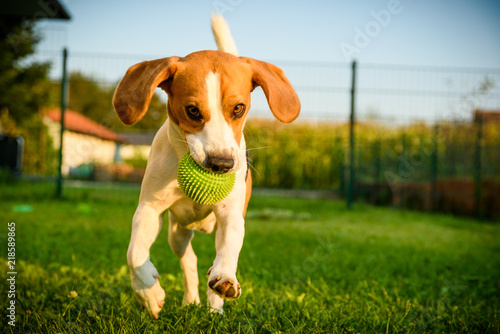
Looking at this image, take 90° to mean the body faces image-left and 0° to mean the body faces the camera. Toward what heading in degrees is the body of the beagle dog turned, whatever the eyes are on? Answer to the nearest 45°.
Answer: approximately 0°

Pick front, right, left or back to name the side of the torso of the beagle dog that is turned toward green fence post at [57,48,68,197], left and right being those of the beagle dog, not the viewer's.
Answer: back

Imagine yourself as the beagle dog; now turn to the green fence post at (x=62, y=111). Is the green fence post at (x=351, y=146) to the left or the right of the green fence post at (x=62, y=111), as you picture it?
right

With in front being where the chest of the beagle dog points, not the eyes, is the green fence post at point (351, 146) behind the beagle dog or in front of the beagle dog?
behind

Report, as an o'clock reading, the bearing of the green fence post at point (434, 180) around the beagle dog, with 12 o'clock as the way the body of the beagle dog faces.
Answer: The green fence post is roughly at 7 o'clock from the beagle dog.

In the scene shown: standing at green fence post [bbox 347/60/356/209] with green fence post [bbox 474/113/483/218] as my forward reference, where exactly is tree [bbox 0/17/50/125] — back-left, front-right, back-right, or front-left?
back-left

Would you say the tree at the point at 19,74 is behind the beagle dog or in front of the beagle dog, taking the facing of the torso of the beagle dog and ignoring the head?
behind

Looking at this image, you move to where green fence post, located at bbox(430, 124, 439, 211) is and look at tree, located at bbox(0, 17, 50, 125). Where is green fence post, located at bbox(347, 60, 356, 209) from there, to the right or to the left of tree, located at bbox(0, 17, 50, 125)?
left

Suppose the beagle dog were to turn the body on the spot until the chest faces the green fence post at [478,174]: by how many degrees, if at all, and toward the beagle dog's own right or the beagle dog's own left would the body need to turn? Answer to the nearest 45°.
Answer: approximately 135° to the beagle dog's own left

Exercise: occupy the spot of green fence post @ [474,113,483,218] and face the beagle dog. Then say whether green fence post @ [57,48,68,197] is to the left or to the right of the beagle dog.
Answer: right
